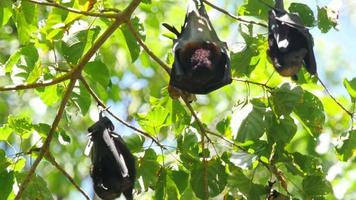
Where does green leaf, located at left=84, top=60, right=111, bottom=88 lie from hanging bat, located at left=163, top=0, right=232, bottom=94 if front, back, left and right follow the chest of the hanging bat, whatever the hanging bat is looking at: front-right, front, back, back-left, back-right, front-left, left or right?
back-right

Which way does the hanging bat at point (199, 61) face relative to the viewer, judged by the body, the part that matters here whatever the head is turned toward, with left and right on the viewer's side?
facing the viewer

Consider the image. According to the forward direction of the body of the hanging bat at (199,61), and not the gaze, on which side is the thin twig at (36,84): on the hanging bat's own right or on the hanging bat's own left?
on the hanging bat's own right

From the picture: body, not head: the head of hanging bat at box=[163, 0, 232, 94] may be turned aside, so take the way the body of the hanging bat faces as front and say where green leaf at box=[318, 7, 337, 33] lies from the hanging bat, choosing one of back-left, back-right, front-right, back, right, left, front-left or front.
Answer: back-left

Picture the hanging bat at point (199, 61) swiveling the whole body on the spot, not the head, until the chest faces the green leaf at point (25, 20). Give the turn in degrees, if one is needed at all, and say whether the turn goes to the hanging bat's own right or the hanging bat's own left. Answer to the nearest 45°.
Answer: approximately 135° to the hanging bat's own right

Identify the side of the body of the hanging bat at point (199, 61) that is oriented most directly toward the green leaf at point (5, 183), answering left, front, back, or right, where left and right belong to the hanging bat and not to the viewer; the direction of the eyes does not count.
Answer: right
